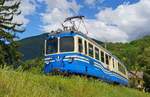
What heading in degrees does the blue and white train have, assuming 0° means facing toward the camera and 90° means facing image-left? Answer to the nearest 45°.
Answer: approximately 45°
